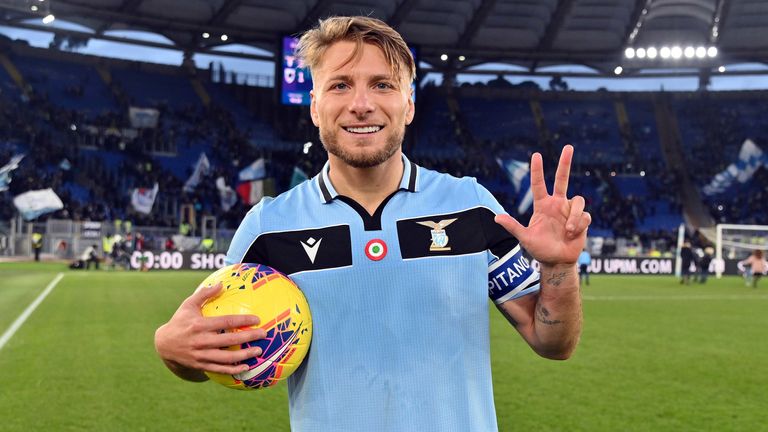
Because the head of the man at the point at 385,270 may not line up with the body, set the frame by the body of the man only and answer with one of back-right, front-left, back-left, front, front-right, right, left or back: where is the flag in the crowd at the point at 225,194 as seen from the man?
back

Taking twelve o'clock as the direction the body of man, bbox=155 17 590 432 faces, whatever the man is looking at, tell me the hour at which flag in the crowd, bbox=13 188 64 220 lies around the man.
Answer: The flag in the crowd is roughly at 5 o'clock from the man.

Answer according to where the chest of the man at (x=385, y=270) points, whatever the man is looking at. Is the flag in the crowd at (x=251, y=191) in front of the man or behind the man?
behind

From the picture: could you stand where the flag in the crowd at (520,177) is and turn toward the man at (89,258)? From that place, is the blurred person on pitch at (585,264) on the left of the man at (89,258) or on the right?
left

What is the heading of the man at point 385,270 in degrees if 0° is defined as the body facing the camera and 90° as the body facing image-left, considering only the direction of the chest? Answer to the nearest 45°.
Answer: approximately 0°

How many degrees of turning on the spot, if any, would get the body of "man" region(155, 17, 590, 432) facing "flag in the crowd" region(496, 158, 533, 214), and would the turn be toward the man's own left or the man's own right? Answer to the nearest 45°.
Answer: approximately 180°

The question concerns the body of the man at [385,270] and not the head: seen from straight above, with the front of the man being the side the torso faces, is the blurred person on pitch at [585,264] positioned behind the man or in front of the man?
behind

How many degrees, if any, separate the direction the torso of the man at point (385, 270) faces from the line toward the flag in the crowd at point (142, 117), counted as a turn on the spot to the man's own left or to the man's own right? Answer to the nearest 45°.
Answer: approximately 180°

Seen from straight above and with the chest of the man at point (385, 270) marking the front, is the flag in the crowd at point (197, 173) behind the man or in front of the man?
behind

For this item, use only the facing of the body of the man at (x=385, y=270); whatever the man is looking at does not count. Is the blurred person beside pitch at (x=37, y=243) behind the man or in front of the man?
behind
